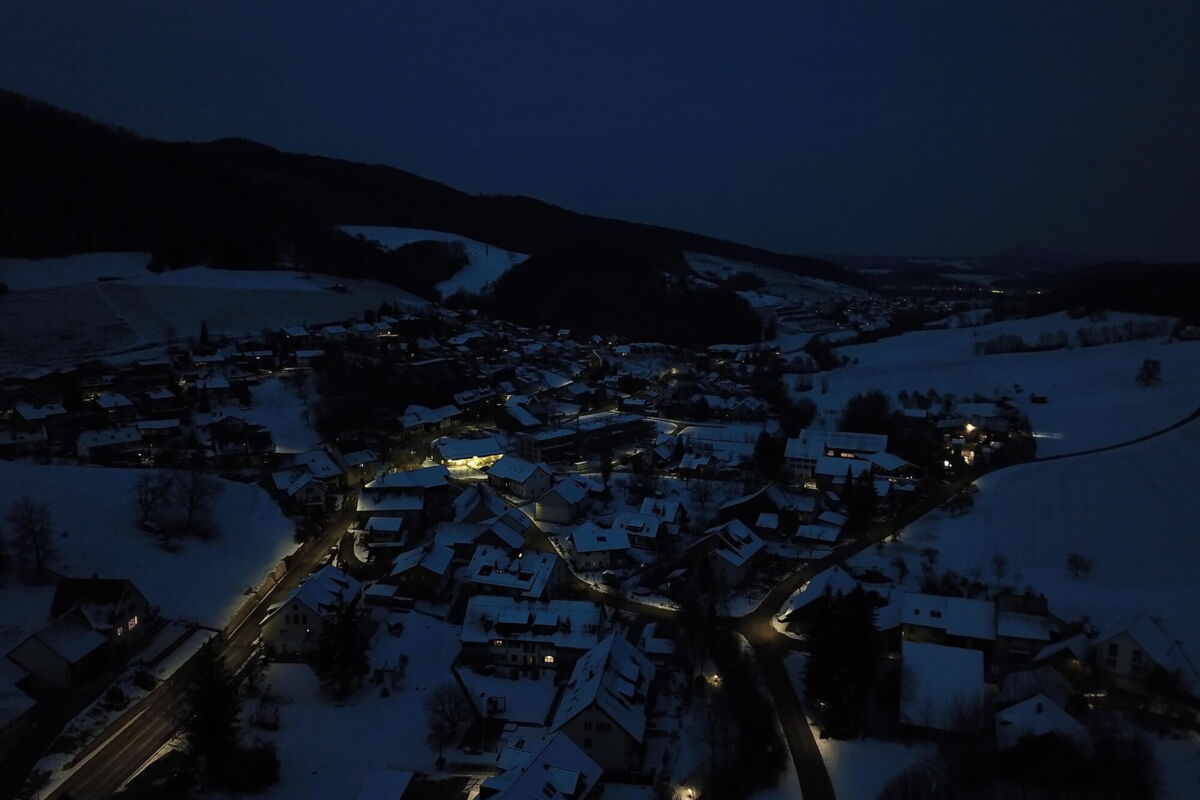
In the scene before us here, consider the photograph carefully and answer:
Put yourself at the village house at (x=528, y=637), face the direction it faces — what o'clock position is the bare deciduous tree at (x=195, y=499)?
The bare deciduous tree is roughly at 4 o'clock from the village house.

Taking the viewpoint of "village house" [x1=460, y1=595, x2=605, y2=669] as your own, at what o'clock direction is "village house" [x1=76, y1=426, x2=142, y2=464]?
"village house" [x1=76, y1=426, x2=142, y2=464] is roughly at 4 o'clock from "village house" [x1=460, y1=595, x2=605, y2=669].

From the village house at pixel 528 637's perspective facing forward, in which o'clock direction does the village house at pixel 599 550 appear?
the village house at pixel 599 550 is roughly at 7 o'clock from the village house at pixel 528 637.

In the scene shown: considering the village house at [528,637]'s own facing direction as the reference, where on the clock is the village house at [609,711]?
the village house at [609,711] is roughly at 11 o'clock from the village house at [528,637].

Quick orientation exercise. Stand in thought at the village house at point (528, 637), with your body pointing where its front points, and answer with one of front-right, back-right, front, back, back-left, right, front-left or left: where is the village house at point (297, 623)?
right

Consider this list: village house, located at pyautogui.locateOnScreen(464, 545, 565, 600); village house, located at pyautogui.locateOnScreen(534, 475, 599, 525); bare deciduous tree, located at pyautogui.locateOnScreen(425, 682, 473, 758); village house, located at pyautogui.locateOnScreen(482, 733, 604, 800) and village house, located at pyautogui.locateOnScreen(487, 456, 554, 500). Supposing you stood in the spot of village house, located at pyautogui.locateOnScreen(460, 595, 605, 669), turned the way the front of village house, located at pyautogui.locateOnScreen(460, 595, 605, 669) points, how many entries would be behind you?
3

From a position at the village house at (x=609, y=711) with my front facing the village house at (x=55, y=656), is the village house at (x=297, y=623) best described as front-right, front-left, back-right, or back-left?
front-right

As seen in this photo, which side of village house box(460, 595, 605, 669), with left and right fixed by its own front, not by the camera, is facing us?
front

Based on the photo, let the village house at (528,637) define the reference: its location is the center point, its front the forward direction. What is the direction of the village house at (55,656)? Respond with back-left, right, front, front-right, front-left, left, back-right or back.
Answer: right

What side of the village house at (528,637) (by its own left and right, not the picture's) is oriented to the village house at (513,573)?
back

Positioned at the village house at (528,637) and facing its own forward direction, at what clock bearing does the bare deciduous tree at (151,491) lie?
The bare deciduous tree is roughly at 4 o'clock from the village house.

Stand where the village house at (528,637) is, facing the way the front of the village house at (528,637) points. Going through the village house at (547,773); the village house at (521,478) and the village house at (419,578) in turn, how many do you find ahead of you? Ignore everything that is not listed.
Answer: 1

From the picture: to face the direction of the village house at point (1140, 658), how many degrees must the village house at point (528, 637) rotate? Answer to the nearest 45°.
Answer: approximately 90° to its left

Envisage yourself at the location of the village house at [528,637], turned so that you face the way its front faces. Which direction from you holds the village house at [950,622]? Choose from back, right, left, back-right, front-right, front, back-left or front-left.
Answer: left

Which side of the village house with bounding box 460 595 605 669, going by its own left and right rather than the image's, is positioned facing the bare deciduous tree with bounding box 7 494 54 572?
right

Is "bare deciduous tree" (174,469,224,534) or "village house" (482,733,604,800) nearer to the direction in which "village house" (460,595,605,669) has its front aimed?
the village house
